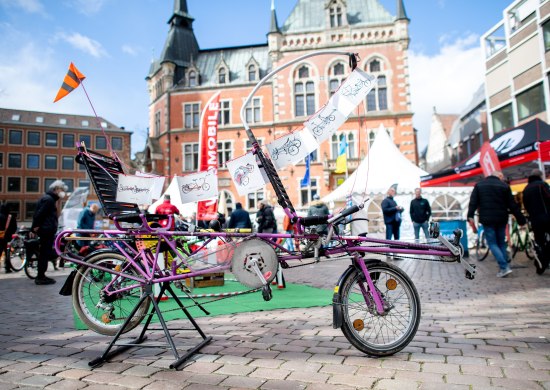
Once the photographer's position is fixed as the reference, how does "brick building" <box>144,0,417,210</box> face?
facing the viewer

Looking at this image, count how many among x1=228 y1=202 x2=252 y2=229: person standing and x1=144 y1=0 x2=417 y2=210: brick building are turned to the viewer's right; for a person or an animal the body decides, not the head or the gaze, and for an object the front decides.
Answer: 0

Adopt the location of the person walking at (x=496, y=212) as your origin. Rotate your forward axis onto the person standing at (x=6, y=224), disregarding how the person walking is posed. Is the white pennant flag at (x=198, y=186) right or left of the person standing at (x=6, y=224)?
left

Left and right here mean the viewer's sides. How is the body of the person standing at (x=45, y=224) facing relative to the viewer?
facing to the right of the viewer

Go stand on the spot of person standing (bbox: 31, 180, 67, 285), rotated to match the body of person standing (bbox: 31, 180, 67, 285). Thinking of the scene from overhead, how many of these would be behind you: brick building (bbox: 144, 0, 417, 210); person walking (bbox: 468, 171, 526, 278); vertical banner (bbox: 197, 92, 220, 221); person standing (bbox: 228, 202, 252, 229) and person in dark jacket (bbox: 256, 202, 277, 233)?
0

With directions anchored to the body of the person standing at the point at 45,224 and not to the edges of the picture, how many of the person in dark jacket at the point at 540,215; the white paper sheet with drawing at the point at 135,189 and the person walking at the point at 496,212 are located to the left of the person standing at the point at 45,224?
0

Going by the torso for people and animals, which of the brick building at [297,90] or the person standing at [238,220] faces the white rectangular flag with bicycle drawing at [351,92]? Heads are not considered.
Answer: the brick building

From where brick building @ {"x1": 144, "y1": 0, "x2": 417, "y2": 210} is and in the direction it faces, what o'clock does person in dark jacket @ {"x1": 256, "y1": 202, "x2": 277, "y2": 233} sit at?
The person in dark jacket is roughly at 12 o'clock from the brick building.

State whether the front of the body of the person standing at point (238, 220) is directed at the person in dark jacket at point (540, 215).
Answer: no

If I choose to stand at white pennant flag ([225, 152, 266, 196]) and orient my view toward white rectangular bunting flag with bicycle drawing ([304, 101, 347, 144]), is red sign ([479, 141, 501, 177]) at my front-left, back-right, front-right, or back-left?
front-left

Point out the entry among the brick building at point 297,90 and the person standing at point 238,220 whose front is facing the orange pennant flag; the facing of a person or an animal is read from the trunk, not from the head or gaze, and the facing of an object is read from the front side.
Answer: the brick building

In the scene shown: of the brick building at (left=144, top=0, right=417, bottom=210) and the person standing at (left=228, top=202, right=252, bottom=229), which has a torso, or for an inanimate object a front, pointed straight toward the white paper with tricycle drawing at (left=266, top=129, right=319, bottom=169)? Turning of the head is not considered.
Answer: the brick building

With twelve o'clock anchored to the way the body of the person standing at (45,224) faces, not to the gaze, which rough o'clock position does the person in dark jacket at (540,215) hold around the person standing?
The person in dark jacket is roughly at 1 o'clock from the person standing.

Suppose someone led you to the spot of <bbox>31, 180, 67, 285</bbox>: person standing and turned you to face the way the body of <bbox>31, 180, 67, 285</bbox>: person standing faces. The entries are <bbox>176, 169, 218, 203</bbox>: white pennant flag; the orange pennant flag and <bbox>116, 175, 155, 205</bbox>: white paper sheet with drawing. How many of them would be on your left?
0
